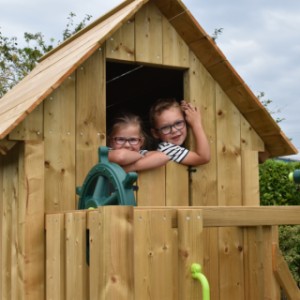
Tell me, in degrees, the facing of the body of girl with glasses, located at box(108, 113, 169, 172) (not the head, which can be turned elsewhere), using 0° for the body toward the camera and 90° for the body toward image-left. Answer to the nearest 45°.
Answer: approximately 0°

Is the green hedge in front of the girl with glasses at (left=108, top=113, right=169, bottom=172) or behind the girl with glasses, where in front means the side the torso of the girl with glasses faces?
behind
